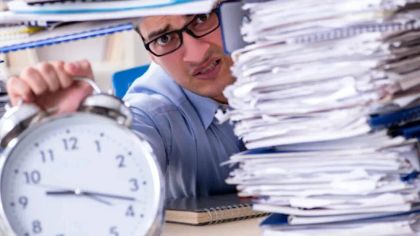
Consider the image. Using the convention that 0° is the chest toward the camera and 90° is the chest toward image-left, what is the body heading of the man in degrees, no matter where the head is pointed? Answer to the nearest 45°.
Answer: approximately 0°

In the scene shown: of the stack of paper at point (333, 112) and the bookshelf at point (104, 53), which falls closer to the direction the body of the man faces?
the stack of paper

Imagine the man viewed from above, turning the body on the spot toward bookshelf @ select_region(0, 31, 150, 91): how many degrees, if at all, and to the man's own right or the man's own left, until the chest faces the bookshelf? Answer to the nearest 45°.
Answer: approximately 180°

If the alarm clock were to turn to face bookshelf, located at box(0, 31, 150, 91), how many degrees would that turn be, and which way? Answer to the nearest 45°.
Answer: approximately 180°
